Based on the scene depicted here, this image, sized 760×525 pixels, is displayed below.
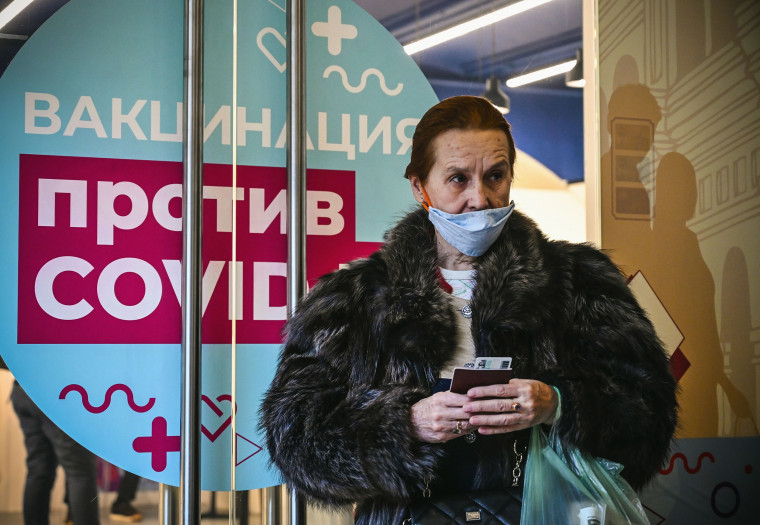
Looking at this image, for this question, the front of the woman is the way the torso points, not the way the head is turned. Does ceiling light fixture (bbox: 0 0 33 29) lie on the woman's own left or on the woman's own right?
on the woman's own right

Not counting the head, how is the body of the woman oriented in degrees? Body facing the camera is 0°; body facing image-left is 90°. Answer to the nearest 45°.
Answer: approximately 0°

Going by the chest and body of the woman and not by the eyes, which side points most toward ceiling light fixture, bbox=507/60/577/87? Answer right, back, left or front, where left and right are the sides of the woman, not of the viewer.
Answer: back

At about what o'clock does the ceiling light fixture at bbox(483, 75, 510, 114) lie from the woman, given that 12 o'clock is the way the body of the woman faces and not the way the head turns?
The ceiling light fixture is roughly at 6 o'clock from the woman.

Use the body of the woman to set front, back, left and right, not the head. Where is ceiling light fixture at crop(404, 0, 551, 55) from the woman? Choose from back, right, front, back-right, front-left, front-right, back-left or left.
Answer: back

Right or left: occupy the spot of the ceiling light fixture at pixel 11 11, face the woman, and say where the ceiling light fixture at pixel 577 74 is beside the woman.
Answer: left
